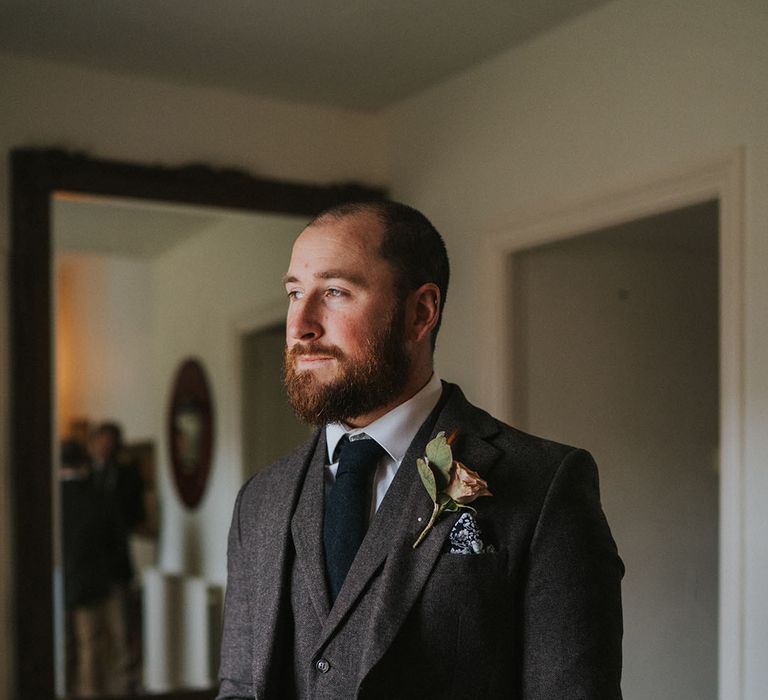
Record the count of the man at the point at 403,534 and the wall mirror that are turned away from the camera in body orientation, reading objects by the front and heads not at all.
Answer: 0

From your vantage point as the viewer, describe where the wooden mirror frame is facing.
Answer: facing the viewer and to the right of the viewer

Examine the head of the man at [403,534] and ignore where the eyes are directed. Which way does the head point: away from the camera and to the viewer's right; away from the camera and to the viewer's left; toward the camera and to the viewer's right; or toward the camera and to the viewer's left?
toward the camera and to the viewer's left

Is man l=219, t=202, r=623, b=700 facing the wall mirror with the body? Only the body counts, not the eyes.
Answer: no
